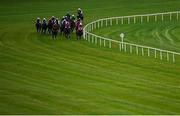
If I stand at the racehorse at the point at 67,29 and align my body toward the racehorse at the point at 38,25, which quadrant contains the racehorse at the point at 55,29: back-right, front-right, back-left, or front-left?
front-left

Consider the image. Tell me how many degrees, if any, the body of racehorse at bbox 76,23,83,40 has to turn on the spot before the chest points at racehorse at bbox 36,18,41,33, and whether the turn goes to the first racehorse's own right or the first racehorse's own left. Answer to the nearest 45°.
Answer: approximately 135° to the first racehorse's own right

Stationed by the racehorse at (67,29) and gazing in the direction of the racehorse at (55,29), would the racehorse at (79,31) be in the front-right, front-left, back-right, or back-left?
back-left

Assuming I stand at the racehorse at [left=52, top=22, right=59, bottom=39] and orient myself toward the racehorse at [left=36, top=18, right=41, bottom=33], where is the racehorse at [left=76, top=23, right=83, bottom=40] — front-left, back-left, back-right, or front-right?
back-right

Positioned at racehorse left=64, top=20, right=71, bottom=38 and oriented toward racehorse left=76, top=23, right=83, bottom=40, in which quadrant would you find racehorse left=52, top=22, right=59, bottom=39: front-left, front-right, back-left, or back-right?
back-right

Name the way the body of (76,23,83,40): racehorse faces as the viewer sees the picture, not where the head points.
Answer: toward the camera

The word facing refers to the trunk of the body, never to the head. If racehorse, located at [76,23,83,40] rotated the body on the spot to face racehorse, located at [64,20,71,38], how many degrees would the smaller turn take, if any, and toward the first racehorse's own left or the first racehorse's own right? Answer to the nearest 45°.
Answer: approximately 135° to the first racehorse's own right

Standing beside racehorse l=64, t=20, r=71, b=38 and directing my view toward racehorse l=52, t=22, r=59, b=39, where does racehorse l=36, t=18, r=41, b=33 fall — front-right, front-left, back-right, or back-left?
front-right
